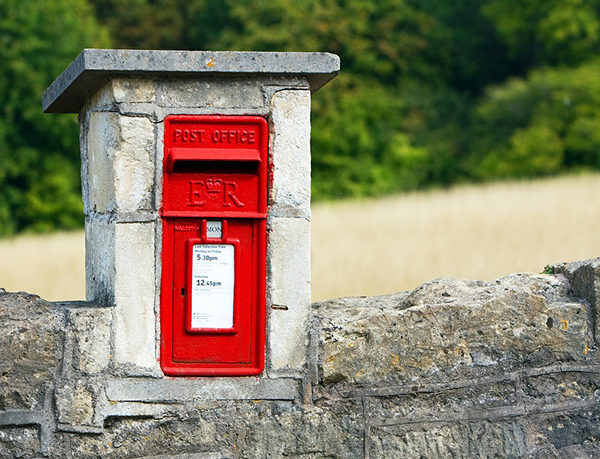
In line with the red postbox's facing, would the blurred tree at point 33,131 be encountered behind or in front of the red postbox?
behind

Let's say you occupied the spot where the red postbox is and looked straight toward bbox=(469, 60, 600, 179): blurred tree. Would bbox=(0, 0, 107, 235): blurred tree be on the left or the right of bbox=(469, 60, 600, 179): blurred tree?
left

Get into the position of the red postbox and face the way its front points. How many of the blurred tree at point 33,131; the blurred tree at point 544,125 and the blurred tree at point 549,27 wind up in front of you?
0

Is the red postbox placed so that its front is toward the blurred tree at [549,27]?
no

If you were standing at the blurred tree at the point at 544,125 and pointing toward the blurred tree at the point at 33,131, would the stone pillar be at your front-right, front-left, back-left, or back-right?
front-left

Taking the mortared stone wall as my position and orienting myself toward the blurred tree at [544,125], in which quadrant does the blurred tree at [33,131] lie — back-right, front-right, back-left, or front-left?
front-left

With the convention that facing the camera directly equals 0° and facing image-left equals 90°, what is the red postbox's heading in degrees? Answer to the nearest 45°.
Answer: approximately 0°

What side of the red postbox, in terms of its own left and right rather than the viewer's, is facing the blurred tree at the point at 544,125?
back
